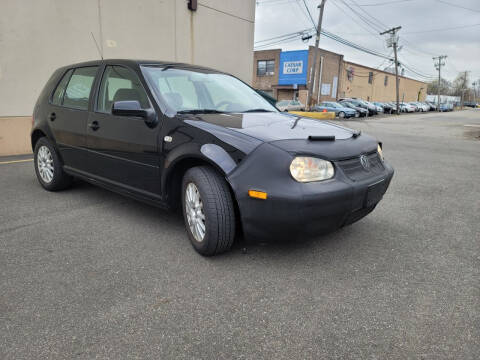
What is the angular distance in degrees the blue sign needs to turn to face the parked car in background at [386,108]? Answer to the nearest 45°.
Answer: approximately 90° to its left

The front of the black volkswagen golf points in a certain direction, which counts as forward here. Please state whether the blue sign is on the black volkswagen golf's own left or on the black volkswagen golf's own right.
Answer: on the black volkswagen golf's own left

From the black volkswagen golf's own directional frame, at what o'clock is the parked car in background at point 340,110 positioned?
The parked car in background is roughly at 8 o'clock from the black volkswagen golf.

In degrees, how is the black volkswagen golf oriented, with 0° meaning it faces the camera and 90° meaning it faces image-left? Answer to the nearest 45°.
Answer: approximately 315°

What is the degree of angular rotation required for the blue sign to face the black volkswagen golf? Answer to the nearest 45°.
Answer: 0° — it already faces it

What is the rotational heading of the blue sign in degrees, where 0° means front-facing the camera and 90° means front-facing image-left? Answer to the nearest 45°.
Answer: approximately 0°
